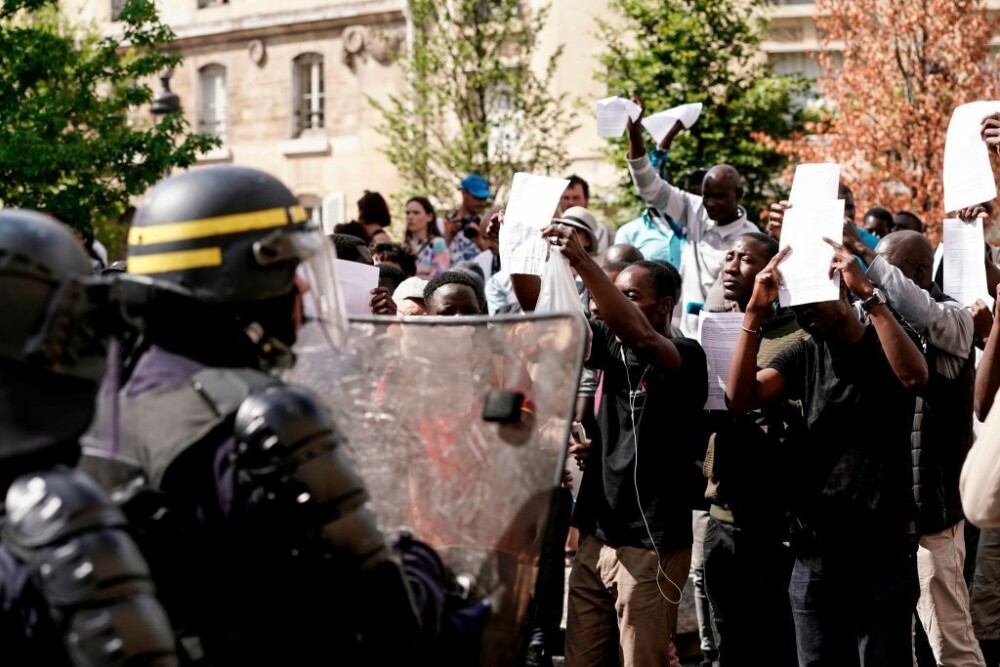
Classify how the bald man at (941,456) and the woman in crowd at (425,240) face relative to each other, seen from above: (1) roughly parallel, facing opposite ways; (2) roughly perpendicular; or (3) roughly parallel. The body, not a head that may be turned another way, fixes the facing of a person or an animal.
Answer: roughly perpendicular

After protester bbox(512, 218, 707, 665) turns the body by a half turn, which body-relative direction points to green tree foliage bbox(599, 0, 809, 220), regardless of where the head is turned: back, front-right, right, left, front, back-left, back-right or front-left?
front-left

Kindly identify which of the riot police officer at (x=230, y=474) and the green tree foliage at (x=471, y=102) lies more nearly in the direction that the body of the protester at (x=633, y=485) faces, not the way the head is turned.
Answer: the riot police officer

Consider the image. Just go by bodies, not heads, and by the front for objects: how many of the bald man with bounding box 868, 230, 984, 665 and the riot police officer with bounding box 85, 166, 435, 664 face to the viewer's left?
1

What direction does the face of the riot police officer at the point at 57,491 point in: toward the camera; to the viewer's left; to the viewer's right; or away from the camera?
to the viewer's right

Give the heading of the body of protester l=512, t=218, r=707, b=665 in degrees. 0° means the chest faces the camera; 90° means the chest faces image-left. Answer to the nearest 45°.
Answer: approximately 45°

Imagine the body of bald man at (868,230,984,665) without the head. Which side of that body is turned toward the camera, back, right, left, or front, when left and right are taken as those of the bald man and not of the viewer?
left

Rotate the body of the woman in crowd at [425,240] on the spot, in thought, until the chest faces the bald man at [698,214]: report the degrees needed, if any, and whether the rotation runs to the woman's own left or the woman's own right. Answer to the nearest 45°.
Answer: approximately 90° to the woman's own left

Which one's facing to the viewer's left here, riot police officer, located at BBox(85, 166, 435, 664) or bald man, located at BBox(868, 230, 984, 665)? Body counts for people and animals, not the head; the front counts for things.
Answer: the bald man

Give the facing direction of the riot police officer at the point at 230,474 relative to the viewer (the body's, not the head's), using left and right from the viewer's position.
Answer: facing away from the viewer and to the right of the viewer

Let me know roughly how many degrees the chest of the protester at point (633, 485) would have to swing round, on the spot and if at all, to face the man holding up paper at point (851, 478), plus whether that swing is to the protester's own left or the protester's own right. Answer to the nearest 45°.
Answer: approximately 135° to the protester's own left

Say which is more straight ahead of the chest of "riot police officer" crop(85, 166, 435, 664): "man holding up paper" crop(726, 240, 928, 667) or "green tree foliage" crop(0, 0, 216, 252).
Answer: the man holding up paper
